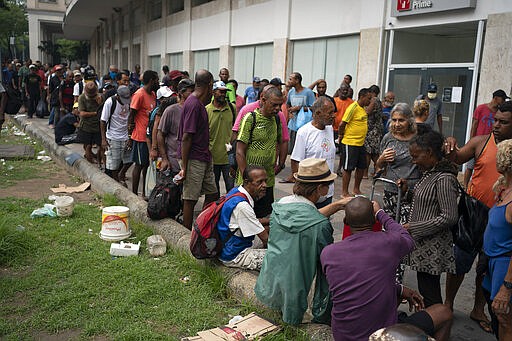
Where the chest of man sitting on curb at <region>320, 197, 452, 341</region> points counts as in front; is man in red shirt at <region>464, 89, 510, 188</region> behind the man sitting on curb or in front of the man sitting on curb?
in front

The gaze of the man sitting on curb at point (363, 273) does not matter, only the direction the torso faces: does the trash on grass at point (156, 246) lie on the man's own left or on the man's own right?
on the man's own left

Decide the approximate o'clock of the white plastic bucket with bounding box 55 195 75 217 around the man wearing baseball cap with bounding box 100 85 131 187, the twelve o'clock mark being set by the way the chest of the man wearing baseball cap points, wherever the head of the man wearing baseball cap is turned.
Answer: The white plastic bucket is roughly at 2 o'clock from the man wearing baseball cap.

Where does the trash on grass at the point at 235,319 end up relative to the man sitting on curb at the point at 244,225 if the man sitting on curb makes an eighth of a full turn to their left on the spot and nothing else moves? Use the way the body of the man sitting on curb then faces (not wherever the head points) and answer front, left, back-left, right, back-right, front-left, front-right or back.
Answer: back-right

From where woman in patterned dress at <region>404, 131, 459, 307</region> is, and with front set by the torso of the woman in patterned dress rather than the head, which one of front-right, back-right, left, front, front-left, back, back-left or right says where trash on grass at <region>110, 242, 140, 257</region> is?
front

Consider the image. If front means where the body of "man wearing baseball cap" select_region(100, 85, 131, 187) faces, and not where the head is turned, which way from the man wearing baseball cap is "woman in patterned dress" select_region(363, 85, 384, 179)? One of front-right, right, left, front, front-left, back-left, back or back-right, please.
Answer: front-left

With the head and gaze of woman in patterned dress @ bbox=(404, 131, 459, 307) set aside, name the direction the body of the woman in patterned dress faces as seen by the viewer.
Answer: to the viewer's left

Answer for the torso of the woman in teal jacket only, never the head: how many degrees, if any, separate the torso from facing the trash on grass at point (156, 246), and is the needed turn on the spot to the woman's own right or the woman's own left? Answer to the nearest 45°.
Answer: approximately 90° to the woman's own left

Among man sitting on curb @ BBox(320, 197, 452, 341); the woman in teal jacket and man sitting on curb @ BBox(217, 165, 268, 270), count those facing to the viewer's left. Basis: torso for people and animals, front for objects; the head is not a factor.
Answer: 0

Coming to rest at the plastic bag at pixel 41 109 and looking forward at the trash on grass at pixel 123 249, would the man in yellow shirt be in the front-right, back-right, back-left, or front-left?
front-left

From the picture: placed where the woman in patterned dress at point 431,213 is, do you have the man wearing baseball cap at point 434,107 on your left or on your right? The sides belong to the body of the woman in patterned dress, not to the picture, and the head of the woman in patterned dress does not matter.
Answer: on your right

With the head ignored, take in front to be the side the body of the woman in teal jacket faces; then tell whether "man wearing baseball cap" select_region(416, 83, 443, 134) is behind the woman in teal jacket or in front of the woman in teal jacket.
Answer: in front

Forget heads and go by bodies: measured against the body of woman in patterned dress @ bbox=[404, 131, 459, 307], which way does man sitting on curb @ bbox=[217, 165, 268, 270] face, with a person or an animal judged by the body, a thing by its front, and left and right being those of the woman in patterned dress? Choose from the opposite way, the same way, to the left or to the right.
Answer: the opposite way

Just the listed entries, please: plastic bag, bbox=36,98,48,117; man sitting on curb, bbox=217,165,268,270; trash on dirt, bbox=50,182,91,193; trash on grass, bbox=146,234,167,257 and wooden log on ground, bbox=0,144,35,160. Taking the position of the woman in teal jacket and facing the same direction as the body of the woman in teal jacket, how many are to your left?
5

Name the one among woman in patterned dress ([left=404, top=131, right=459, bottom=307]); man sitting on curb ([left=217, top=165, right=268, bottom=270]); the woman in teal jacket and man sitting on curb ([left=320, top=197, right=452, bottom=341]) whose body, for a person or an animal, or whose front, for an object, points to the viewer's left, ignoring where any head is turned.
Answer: the woman in patterned dress

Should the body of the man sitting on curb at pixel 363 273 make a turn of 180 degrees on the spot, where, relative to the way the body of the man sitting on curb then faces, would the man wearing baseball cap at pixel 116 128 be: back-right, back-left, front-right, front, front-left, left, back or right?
right

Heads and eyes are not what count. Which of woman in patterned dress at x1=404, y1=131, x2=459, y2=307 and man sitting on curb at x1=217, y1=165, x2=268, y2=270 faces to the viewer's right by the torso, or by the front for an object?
the man sitting on curb

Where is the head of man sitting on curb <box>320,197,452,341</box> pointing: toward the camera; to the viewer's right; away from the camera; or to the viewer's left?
away from the camera

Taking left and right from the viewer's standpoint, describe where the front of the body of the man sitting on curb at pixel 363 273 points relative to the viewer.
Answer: facing away from the viewer and to the right of the viewer

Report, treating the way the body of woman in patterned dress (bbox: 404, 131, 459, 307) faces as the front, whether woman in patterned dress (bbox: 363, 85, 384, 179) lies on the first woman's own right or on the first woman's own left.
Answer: on the first woman's own right
